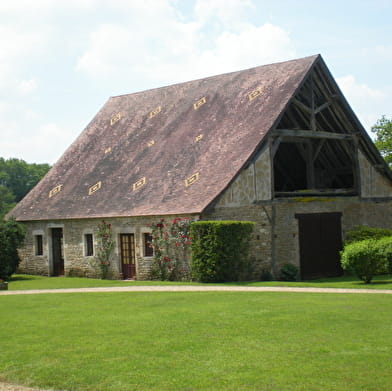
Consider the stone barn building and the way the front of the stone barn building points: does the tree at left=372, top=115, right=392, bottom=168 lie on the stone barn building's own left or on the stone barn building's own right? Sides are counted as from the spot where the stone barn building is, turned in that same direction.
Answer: on the stone barn building's own left

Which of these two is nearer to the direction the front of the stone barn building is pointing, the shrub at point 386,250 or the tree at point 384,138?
the shrub

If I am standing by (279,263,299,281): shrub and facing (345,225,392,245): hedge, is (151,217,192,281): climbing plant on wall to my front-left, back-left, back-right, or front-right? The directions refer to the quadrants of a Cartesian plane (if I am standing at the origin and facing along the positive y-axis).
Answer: back-left

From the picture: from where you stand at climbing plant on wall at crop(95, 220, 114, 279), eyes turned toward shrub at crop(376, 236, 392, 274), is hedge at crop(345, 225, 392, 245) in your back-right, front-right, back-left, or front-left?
front-left

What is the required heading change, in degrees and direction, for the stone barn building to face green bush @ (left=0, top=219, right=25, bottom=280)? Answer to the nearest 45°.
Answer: approximately 135° to its right

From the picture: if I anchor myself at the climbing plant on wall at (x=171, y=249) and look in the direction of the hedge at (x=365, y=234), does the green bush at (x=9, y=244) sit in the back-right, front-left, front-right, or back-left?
back-left

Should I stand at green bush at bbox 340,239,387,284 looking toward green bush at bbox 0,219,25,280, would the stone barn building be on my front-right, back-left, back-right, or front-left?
front-right

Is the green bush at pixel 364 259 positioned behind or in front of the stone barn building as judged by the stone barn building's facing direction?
in front
